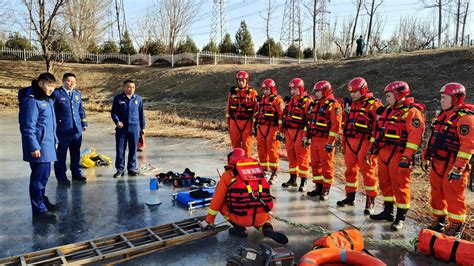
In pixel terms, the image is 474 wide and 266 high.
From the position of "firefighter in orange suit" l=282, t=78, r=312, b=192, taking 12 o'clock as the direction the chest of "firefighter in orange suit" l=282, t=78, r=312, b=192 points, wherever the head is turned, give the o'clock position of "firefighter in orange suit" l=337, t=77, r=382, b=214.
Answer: "firefighter in orange suit" l=337, t=77, r=382, b=214 is roughly at 9 o'clock from "firefighter in orange suit" l=282, t=78, r=312, b=192.

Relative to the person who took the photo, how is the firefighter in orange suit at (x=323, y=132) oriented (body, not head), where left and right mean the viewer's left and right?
facing the viewer and to the left of the viewer

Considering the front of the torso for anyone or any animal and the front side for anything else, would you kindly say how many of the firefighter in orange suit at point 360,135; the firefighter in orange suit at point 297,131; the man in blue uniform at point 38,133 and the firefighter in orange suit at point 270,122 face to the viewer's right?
1

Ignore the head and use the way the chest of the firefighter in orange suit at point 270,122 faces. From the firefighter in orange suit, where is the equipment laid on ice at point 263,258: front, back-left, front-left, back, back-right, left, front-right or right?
front-left

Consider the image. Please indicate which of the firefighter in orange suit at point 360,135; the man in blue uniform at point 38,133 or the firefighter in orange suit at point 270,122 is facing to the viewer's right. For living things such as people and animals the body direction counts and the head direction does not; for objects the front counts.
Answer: the man in blue uniform

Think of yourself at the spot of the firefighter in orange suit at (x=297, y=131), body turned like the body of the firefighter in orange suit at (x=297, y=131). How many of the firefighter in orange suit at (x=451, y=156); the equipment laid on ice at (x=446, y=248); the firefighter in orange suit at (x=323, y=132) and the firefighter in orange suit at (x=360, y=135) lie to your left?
4

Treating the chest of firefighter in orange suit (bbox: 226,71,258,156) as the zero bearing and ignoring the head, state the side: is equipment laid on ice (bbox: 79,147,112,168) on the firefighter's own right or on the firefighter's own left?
on the firefighter's own right

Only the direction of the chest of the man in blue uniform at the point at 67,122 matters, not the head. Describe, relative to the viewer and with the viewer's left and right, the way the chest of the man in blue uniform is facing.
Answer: facing the viewer and to the right of the viewer

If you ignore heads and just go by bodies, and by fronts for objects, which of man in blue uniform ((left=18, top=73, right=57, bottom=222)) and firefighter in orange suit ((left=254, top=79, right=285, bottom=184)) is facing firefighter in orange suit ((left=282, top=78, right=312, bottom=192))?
the man in blue uniform

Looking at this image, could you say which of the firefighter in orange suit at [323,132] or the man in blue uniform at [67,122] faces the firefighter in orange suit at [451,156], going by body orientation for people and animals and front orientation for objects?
the man in blue uniform

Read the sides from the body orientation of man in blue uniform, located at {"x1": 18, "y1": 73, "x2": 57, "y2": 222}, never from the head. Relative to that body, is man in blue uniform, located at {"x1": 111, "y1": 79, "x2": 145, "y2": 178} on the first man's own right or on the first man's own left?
on the first man's own left

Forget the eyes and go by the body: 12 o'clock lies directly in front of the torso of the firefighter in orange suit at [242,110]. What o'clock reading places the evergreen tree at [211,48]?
The evergreen tree is roughly at 6 o'clock from the firefighter in orange suit.

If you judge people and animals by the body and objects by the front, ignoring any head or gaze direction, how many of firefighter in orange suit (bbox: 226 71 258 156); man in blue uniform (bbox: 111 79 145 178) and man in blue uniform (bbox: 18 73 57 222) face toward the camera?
2

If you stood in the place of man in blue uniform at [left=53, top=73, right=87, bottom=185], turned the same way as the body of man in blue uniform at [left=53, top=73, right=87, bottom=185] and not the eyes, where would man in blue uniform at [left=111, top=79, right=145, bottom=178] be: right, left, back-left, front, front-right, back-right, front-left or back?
front-left

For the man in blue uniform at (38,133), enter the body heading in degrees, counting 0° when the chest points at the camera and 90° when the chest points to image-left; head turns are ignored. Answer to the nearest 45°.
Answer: approximately 270°

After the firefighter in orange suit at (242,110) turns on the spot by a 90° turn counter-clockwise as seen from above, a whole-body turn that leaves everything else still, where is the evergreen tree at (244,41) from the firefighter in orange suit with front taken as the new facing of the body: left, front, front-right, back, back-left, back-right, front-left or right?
left

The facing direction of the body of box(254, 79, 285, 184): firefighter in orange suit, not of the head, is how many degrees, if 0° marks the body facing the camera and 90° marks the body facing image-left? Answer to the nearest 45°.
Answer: approximately 45°
